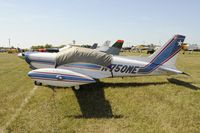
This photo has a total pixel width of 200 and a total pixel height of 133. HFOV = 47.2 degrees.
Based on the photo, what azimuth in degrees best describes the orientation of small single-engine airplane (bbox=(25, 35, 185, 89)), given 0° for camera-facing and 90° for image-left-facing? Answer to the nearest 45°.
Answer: approximately 90°
